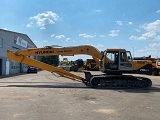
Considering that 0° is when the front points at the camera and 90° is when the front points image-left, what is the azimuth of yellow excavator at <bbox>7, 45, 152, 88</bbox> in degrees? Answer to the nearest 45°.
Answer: approximately 90°
